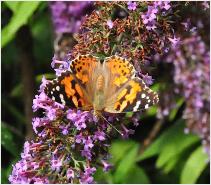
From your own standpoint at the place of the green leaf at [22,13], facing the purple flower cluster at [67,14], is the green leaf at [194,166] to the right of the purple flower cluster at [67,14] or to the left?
right

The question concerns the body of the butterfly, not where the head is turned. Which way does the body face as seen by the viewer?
toward the camera

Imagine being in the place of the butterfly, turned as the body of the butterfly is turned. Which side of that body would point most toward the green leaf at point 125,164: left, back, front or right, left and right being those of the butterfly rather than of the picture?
back

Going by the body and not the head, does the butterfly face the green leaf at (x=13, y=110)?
no

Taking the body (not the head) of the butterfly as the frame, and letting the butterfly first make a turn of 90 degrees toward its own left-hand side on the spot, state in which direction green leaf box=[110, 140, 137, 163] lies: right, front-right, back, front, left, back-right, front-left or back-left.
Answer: left

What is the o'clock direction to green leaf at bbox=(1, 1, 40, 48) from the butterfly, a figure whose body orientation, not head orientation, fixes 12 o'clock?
The green leaf is roughly at 5 o'clock from the butterfly.
